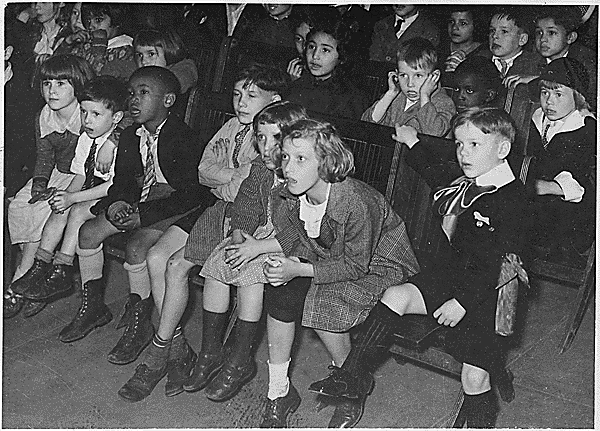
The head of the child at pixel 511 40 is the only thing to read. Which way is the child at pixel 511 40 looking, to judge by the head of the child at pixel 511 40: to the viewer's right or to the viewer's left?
to the viewer's left

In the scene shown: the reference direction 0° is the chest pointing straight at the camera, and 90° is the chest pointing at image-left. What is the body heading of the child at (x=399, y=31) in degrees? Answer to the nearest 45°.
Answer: approximately 45°

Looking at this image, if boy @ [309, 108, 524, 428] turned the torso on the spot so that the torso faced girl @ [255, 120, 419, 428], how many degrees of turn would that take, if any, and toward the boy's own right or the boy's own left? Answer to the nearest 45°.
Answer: approximately 45° to the boy's own right

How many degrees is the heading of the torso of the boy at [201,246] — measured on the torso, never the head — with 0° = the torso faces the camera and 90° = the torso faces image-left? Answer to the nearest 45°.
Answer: approximately 45°
